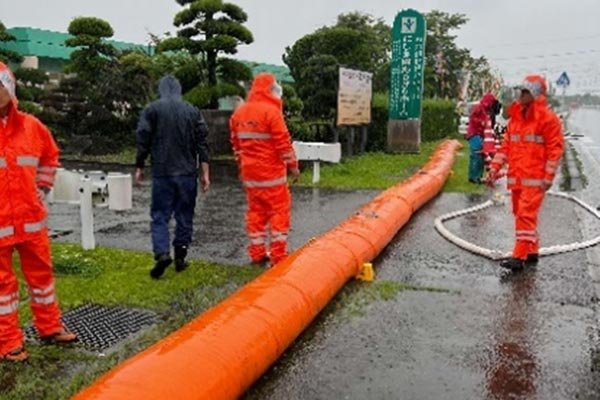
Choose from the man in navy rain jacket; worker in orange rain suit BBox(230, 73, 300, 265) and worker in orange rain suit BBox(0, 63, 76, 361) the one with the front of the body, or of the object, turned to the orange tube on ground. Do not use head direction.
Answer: worker in orange rain suit BBox(0, 63, 76, 361)

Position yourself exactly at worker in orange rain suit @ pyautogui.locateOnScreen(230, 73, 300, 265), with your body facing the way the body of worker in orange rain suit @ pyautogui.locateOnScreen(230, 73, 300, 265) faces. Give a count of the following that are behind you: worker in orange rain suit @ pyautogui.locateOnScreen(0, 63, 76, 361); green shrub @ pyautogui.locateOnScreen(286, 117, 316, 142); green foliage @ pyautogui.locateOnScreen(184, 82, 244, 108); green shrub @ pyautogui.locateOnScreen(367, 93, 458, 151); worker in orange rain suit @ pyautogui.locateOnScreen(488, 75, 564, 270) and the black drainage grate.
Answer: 2

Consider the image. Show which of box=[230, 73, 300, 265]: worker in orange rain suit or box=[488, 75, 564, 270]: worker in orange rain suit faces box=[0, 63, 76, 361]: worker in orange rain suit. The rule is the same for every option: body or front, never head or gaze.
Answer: box=[488, 75, 564, 270]: worker in orange rain suit

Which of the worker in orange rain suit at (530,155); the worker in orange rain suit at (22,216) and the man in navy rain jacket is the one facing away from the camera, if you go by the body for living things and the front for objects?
the man in navy rain jacket

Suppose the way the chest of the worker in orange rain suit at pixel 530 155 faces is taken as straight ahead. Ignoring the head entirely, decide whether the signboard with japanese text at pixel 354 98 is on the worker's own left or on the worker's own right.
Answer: on the worker's own right

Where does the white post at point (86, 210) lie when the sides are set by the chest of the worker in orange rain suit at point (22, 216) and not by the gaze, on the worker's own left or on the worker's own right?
on the worker's own left

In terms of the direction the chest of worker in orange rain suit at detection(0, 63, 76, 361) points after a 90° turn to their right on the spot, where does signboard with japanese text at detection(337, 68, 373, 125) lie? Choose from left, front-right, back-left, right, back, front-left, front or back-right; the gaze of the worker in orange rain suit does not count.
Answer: back

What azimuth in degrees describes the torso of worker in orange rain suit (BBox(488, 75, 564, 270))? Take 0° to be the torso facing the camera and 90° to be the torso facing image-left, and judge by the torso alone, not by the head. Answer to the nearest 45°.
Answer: approximately 45°

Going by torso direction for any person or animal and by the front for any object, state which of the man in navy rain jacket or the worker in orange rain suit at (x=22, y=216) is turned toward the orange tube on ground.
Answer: the worker in orange rain suit

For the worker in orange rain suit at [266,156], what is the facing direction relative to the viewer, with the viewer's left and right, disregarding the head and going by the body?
facing away from the viewer and to the right of the viewer

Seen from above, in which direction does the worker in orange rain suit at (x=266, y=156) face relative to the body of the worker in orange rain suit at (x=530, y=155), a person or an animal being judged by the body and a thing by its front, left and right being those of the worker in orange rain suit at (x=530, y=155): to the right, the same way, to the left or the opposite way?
the opposite way

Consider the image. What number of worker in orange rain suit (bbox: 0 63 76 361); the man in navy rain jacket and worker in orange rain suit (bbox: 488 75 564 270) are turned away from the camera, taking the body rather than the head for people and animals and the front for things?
1

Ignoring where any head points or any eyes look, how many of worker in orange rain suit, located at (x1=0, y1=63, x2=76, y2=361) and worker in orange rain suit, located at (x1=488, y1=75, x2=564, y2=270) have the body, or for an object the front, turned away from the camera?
0

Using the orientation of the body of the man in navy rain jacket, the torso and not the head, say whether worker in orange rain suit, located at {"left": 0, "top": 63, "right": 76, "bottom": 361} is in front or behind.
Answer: behind

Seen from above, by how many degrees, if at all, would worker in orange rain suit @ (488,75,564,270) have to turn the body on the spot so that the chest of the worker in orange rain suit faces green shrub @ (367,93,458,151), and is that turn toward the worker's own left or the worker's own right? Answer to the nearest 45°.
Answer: approximately 135° to the worker's own right

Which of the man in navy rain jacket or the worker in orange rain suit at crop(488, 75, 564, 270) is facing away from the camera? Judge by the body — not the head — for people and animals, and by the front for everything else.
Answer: the man in navy rain jacket

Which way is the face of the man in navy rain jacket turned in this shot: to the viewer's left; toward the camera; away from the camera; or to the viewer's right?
away from the camera

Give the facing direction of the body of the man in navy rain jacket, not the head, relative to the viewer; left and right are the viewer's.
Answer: facing away from the viewer

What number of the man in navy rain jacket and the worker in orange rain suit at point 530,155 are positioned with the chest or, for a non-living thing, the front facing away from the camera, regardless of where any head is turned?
1
